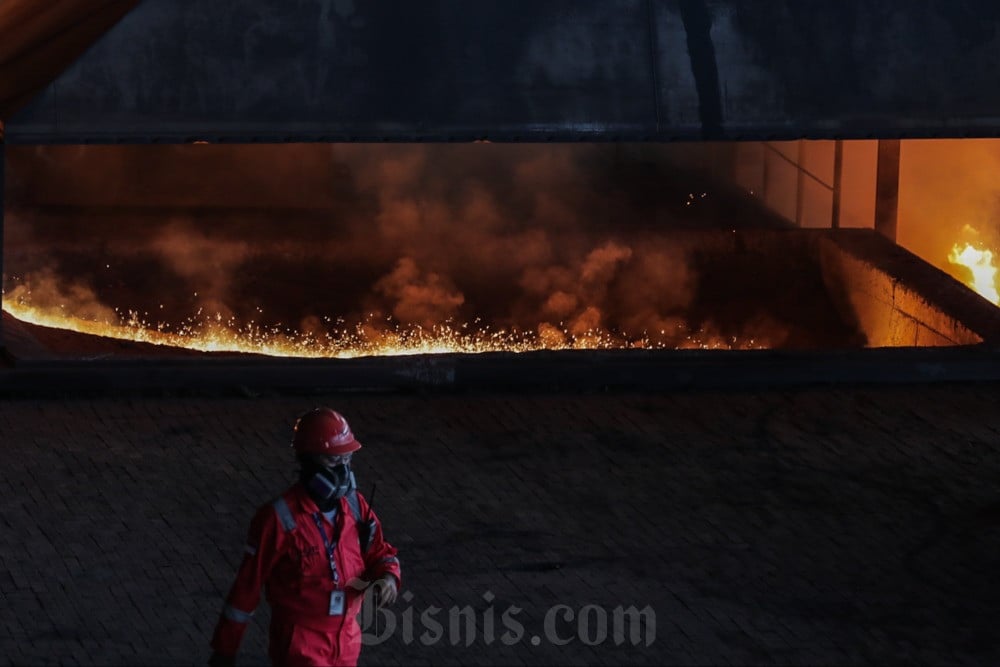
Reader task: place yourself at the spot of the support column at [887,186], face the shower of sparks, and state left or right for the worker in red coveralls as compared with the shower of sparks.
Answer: left

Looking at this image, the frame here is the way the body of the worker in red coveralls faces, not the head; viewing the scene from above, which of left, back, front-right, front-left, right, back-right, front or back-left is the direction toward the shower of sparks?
back-left

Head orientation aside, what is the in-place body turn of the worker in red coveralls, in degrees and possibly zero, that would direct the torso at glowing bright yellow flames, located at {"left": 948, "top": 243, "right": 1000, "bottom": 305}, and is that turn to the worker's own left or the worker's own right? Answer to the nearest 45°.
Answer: approximately 90° to the worker's own left

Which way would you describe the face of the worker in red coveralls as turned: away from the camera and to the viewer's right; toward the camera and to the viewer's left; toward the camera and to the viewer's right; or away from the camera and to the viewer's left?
toward the camera and to the viewer's right

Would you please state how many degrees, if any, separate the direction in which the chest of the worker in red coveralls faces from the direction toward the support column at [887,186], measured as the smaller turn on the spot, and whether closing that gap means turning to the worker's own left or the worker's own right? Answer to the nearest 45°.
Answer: approximately 90° to the worker's own left

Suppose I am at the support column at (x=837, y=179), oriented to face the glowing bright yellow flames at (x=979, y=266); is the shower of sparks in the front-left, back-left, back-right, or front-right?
back-right

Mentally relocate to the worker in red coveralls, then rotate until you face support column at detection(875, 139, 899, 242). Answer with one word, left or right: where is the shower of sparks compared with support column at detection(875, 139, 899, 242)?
left
